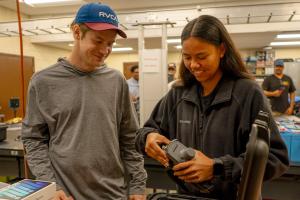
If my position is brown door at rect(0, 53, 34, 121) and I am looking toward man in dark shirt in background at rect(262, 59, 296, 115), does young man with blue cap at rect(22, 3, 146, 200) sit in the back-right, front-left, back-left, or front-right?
front-right

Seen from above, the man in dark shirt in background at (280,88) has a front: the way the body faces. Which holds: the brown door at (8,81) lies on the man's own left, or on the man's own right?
on the man's own right

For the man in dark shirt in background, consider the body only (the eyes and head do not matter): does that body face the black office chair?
yes

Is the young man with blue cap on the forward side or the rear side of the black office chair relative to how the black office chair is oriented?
on the forward side

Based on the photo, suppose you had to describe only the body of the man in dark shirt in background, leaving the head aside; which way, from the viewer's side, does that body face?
toward the camera

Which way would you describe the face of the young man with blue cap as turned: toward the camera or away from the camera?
toward the camera

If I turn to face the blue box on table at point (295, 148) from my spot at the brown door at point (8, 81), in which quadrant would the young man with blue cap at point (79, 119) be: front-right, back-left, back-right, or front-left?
front-right

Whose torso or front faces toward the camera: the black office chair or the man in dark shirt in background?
the man in dark shirt in background

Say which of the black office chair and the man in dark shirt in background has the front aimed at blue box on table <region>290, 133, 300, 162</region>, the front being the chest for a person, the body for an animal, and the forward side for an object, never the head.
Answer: the man in dark shirt in background

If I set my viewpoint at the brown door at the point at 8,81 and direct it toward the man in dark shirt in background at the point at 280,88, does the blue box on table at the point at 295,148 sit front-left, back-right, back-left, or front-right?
front-right

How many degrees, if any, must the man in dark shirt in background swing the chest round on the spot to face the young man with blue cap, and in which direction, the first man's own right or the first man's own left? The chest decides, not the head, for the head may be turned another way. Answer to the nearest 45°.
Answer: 0° — they already face them

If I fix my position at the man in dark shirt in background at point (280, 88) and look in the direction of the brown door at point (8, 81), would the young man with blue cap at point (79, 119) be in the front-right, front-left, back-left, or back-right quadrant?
front-left
